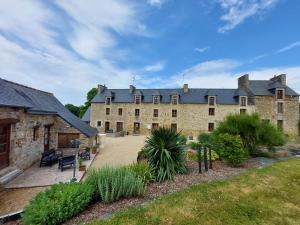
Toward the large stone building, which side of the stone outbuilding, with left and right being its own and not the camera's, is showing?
left

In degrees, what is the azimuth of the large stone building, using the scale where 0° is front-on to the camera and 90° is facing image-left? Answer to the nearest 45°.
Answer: approximately 0°

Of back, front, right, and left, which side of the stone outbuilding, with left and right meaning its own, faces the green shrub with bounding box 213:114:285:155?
front

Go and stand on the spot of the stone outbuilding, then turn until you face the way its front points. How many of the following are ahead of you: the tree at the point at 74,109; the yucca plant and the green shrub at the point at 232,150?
2

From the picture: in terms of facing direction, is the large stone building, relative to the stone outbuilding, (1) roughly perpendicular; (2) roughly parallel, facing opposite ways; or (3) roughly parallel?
roughly perpendicular

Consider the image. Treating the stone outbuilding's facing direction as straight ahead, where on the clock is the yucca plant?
The yucca plant is roughly at 12 o'clock from the stone outbuilding.

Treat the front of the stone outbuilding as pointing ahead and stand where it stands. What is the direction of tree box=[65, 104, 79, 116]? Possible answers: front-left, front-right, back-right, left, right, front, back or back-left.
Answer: back-left

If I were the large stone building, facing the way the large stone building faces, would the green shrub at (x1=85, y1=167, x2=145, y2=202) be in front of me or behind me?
in front

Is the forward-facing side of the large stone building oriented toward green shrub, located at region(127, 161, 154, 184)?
yes

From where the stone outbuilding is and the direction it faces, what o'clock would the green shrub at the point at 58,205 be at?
The green shrub is roughly at 1 o'clock from the stone outbuilding.

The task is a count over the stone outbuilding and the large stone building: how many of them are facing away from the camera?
0

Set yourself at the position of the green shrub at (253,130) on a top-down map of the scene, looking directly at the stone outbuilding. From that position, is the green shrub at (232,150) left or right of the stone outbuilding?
left
